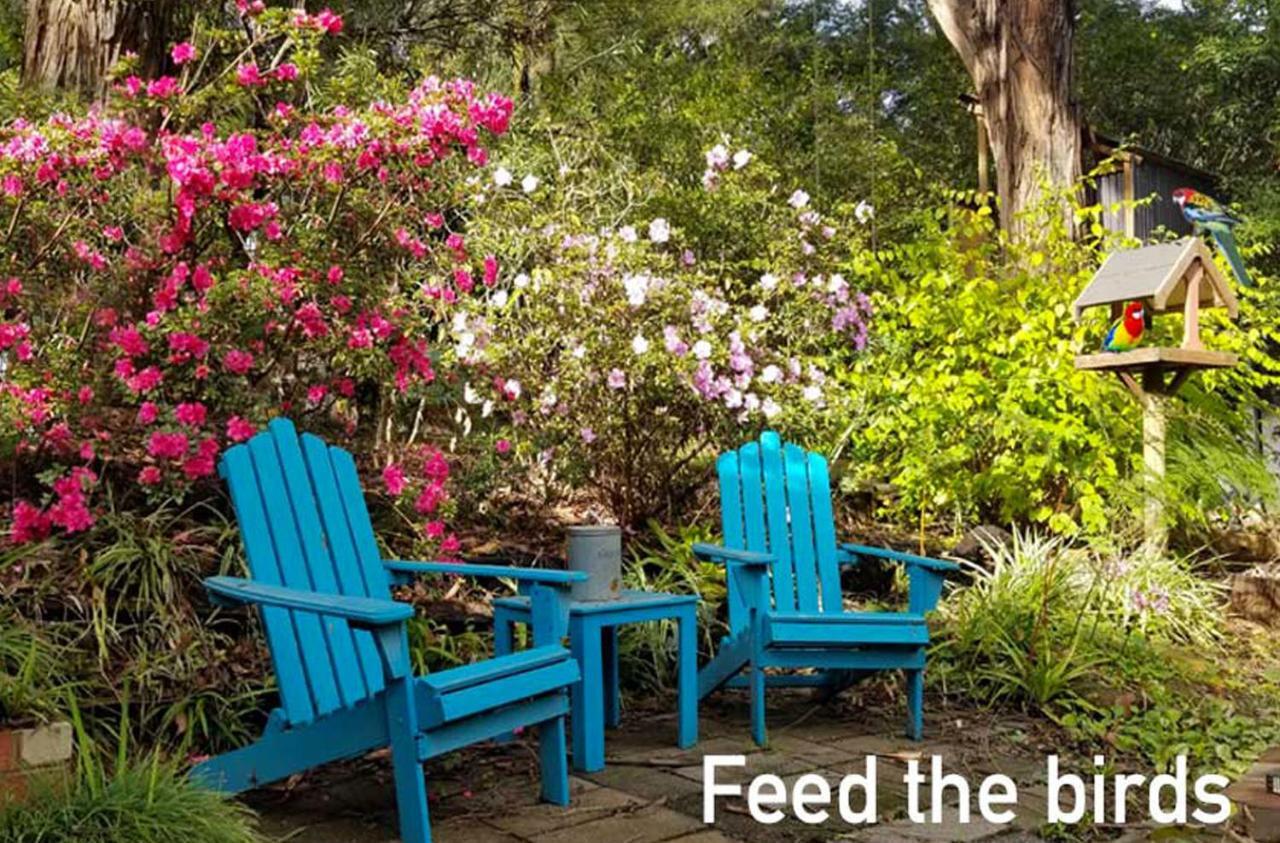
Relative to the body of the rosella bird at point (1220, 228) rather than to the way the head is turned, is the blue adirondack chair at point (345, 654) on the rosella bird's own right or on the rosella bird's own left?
on the rosella bird's own left

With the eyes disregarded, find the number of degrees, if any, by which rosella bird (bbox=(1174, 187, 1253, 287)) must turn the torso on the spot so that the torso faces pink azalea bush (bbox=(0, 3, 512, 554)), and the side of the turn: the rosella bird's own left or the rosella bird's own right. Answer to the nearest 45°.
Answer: approximately 45° to the rosella bird's own left

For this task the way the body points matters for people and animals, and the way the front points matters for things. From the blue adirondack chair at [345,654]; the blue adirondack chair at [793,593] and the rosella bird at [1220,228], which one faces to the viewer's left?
the rosella bird

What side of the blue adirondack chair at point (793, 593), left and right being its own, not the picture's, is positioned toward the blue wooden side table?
right

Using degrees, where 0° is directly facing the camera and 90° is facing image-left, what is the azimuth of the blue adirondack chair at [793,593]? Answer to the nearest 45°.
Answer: approximately 315°

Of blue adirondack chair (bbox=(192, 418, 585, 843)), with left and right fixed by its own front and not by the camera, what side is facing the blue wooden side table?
left

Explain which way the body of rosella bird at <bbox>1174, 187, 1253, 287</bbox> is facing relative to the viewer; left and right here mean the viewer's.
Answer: facing to the left of the viewer

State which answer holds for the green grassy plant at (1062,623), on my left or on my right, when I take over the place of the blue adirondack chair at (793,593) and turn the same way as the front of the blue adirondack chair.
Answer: on my left

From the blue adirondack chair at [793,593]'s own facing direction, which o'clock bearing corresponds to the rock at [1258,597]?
The rock is roughly at 9 o'clock from the blue adirondack chair.

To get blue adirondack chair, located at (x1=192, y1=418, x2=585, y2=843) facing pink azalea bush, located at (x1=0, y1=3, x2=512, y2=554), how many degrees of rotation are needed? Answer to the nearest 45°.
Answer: approximately 135° to its left
